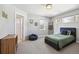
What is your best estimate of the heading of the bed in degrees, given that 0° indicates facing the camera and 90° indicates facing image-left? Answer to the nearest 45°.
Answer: approximately 45°

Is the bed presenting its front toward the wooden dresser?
yes

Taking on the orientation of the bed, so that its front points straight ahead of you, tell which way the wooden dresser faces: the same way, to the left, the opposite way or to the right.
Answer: the opposite way

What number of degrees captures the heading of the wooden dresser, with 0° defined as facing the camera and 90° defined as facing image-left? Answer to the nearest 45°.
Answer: approximately 270°

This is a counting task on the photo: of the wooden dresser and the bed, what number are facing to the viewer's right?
1

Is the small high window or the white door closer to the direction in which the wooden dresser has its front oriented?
the small high window

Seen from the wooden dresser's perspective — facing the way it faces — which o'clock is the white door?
The white door is roughly at 10 o'clock from the wooden dresser.
